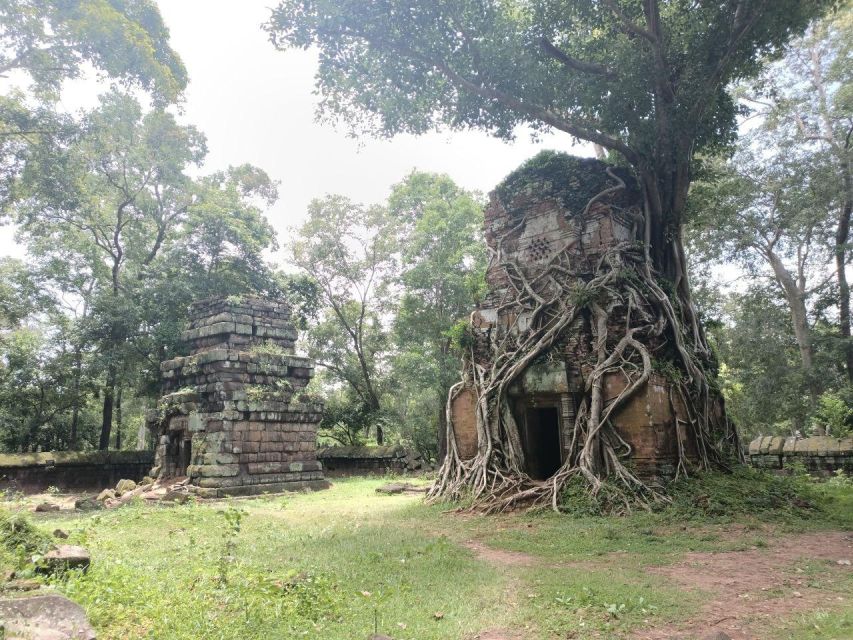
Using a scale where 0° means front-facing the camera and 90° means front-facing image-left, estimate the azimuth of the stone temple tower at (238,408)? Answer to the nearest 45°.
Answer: approximately 45°

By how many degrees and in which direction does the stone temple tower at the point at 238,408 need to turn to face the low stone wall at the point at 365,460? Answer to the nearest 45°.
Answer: approximately 180°

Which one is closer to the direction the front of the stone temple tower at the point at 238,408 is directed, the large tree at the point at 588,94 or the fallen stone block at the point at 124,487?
the fallen stone block

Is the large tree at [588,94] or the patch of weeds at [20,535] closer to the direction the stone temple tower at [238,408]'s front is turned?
the patch of weeds

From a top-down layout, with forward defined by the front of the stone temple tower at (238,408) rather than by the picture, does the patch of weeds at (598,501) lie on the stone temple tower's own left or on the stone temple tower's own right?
on the stone temple tower's own left

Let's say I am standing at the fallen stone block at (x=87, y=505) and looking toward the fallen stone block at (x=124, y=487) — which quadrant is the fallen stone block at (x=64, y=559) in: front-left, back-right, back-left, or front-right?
back-right

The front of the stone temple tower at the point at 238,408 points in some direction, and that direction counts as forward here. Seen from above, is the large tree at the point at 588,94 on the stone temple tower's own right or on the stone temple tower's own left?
on the stone temple tower's own left

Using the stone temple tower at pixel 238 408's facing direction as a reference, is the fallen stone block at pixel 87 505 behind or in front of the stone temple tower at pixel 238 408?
in front

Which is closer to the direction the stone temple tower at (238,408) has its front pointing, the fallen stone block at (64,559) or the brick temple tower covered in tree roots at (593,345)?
the fallen stone block

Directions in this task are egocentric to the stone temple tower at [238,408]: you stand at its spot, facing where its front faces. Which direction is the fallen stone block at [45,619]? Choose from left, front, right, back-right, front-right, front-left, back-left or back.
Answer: front-left

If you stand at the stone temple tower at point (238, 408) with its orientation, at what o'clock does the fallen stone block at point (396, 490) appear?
The fallen stone block is roughly at 8 o'clock from the stone temple tower.

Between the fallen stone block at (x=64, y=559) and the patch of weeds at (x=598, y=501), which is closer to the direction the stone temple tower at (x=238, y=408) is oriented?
the fallen stone block
